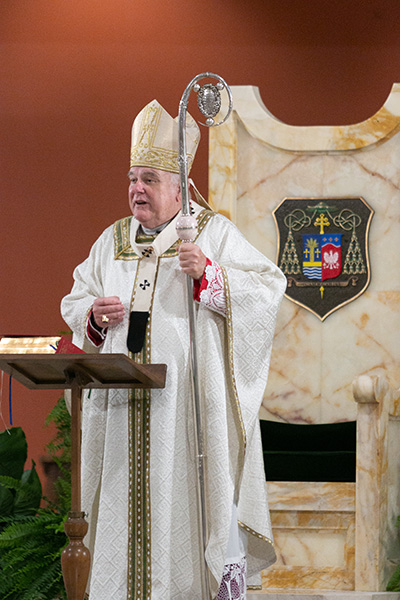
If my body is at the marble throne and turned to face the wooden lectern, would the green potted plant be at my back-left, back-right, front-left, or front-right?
front-right

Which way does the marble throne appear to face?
toward the camera

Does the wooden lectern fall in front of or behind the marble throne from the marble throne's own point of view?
in front
